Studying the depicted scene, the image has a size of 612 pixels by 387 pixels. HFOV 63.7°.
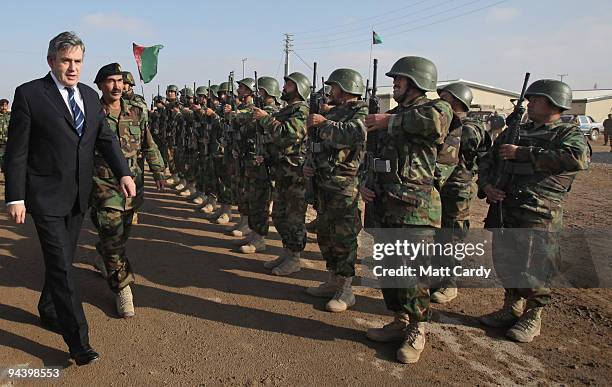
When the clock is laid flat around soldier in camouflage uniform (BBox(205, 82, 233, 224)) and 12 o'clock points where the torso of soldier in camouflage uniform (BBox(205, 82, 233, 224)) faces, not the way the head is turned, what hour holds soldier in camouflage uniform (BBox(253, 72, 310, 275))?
soldier in camouflage uniform (BBox(253, 72, 310, 275)) is roughly at 10 o'clock from soldier in camouflage uniform (BBox(205, 82, 233, 224)).

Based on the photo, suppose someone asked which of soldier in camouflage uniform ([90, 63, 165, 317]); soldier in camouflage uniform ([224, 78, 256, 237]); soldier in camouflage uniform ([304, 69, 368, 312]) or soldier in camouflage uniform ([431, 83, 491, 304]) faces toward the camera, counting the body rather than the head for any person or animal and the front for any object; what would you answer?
soldier in camouflage uniform ([90, 63, 165, 317])

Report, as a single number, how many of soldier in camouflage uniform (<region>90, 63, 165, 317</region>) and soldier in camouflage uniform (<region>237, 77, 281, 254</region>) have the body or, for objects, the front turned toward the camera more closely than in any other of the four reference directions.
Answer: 1

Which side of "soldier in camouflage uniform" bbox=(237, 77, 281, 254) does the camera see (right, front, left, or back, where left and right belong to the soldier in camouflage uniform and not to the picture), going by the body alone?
left

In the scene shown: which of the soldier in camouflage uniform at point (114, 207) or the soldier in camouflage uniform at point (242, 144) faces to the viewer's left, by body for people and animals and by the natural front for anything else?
the soldier in camouflage uniform at point (242, 144)

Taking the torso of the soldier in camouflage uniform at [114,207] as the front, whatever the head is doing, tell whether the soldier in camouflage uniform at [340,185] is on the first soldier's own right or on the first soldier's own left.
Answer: on the first soldier's own left

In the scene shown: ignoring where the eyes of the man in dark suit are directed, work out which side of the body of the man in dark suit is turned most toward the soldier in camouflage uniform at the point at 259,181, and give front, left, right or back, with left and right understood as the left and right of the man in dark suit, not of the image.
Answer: left

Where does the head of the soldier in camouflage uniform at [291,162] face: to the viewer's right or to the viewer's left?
to the viewer's left

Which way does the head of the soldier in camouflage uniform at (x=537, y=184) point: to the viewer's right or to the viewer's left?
to the viewer's left

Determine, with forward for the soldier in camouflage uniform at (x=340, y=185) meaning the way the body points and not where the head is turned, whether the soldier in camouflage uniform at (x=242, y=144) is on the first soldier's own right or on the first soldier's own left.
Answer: on the first soldier's own right

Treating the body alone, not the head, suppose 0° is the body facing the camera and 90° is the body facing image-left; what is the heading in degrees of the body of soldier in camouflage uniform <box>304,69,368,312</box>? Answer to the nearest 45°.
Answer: approximately 90°
